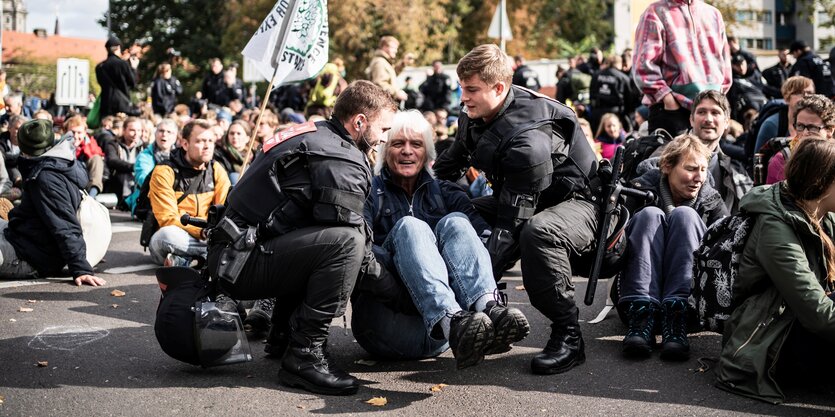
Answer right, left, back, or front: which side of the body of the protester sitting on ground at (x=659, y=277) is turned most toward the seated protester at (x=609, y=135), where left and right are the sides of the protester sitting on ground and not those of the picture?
back

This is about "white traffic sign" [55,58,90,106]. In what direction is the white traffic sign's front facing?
toward the camera

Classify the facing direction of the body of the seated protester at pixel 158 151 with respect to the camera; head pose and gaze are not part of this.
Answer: toward the camera

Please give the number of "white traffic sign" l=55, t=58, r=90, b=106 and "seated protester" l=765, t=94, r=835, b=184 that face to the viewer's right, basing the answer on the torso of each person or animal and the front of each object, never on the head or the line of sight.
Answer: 0

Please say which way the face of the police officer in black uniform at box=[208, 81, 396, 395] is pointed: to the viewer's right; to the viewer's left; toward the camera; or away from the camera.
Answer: to the viewer's right

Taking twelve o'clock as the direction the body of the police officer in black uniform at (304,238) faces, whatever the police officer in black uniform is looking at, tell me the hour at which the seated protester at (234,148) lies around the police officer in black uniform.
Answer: The seated protester is roughly at 9 o'clock from the police officer in black uniform.

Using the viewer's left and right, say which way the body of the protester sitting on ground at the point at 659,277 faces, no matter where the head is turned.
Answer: facing the viewer

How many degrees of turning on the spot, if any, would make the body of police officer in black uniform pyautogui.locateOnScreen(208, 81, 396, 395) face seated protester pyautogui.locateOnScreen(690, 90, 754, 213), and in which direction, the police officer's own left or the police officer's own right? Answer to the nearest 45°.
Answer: approximately 45° to the police officer's own left

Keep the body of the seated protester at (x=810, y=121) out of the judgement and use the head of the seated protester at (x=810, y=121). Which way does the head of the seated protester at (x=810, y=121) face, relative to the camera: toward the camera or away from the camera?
toward the camera

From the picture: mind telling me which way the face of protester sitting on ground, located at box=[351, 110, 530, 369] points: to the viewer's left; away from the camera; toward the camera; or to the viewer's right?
toward the camera

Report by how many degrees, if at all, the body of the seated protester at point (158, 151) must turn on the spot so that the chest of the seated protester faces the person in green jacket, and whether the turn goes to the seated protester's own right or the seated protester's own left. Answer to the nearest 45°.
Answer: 0° — they already face them

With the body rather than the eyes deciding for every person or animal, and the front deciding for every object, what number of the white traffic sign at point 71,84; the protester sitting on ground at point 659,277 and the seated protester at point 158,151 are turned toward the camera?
3

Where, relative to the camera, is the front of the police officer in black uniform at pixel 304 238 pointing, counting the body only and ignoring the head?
to the viewer's right
